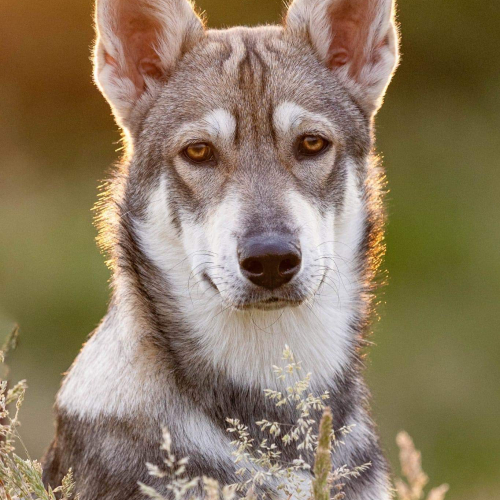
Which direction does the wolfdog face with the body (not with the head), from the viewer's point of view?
toward the camera

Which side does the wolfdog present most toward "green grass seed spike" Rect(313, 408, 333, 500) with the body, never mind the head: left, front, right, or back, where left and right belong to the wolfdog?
front

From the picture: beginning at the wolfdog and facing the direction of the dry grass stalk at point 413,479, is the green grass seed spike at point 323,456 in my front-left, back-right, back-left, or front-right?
front-right

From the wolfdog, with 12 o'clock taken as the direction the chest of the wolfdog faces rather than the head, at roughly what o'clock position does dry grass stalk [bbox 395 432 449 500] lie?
The dry grass stalk is roughly at 11 o'clock from the wolfdog.
